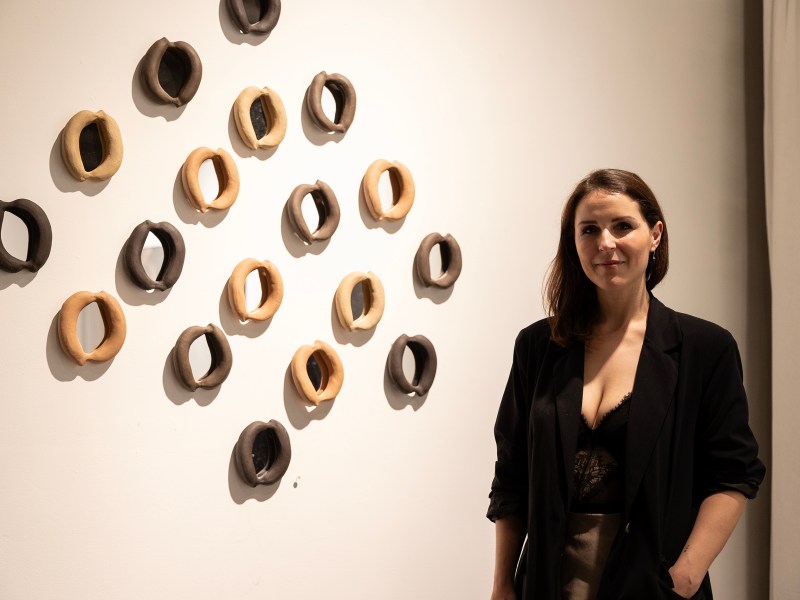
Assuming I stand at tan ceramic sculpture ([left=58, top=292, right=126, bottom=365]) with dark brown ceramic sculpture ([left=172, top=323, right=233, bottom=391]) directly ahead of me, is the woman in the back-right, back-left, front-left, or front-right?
front-right

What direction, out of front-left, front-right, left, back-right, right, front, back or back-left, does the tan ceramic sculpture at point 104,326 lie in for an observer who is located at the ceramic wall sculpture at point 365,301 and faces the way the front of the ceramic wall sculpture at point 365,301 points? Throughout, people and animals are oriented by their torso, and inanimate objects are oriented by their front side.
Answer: right

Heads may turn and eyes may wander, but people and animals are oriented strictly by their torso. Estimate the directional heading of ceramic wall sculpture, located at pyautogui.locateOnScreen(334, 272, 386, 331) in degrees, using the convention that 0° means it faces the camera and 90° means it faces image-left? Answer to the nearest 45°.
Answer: approximately 315°

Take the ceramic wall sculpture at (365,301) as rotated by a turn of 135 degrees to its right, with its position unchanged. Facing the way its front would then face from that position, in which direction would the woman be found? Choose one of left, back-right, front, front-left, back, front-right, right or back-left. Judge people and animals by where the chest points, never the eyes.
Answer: back-left

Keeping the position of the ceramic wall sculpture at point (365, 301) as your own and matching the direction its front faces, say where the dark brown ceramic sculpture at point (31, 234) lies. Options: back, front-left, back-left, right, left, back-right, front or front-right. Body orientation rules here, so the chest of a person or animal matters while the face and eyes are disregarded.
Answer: right
